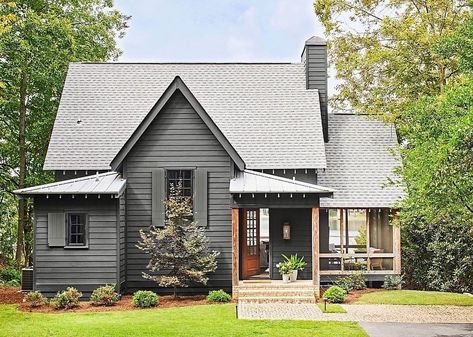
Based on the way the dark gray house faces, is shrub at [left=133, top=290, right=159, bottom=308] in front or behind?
in front

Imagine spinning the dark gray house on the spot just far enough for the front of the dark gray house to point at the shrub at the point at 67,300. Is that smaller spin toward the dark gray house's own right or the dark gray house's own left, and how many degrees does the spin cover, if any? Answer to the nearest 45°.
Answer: approximately 45° to the dark gray house's own right

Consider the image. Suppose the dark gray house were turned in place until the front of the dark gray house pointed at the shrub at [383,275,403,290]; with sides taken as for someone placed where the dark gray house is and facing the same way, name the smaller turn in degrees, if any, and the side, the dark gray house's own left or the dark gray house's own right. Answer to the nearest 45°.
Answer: approximately 90° to the dark gray house's own left

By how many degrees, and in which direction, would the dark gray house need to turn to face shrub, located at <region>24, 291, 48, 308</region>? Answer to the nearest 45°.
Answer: approximately 45° to its right

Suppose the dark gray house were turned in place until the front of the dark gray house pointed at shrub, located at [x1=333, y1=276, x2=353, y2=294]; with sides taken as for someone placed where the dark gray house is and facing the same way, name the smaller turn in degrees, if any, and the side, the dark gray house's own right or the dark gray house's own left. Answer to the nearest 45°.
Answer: approximately 90° to the dark gray house's own left

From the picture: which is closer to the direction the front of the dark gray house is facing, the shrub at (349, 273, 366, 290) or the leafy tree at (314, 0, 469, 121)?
the shrub

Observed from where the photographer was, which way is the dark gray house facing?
facing the viewer

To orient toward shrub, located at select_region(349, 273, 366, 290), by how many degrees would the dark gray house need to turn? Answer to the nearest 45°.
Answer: approximately 90° to its left

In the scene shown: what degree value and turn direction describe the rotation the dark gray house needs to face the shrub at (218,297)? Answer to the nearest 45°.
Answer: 0° — it already faces it
